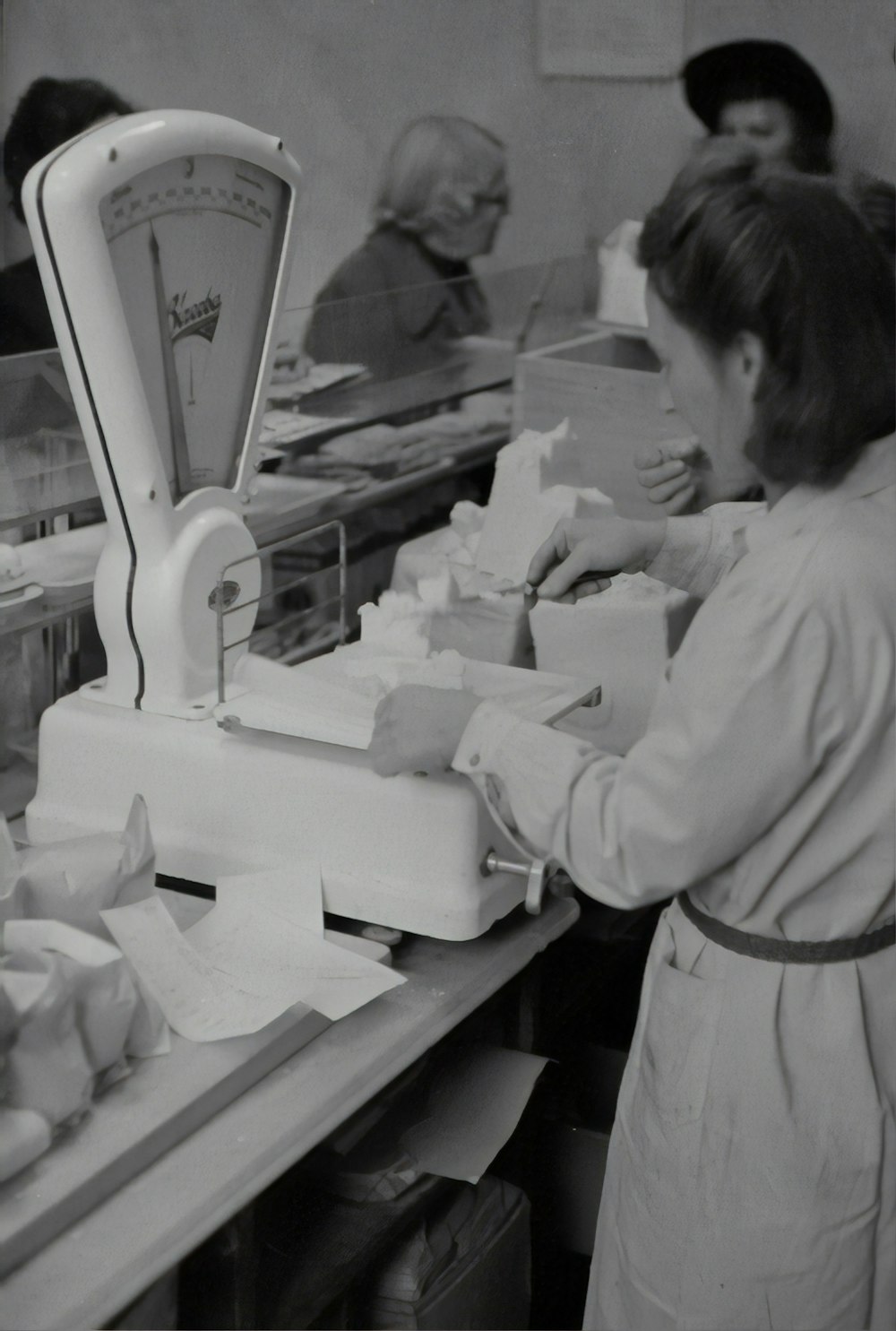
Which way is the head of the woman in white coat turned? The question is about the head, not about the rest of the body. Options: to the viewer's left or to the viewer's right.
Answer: to the viewer's left

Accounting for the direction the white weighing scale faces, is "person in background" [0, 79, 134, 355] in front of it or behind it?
behind

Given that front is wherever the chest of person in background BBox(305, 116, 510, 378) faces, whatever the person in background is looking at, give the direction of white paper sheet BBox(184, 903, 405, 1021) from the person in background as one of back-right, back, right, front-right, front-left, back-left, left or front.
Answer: right

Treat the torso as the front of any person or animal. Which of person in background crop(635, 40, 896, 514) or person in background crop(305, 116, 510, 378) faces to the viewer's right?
person in background crop(305, 116, 510, 378)

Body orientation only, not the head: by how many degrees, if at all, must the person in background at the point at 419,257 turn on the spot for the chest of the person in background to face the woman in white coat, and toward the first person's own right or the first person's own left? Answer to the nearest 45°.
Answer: approximately 90° to the first person's own right

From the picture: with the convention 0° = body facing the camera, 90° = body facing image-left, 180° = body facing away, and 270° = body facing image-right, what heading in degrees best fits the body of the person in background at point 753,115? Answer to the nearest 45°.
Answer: approximately 45°

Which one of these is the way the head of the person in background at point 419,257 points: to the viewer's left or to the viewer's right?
to the viewer's right

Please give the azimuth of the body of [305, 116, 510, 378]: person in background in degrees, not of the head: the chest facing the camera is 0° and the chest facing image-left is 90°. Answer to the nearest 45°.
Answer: approximately 270°

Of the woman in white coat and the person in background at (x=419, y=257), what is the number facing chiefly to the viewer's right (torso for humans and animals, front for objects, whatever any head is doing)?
1

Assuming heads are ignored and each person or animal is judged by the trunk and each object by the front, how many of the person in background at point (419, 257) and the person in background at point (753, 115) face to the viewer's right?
1

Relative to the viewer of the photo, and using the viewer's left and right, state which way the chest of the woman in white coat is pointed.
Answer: facing away from the viewer and to the left of the viewer

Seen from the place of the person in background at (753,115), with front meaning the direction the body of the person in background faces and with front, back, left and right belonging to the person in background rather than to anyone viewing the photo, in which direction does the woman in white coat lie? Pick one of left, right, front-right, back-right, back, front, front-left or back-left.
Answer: front-left
